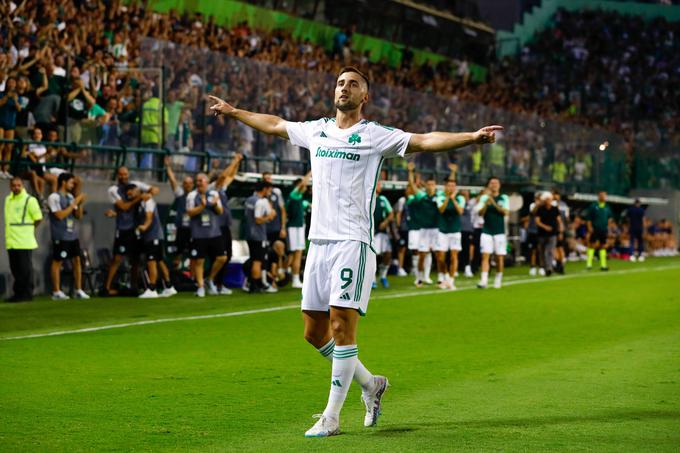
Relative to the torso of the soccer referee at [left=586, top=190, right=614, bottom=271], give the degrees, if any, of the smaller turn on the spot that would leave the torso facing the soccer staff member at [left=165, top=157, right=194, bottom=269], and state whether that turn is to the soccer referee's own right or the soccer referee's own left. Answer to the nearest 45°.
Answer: approximately 45° to the soccer referee's own right

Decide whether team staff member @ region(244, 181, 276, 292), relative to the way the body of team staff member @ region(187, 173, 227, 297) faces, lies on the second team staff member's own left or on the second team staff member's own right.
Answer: on the second team staff member's own left

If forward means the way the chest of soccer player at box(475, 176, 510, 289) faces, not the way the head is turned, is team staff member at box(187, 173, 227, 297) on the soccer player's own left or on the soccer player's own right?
on the soccer player's own right

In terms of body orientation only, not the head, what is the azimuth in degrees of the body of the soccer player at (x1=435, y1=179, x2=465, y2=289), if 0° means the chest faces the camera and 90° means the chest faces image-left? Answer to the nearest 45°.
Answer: approximately 0°

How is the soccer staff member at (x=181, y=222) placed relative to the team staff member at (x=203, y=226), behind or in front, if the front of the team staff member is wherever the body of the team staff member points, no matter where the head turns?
behind
